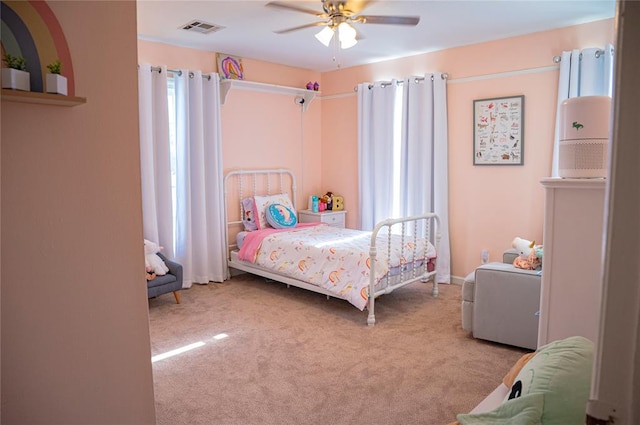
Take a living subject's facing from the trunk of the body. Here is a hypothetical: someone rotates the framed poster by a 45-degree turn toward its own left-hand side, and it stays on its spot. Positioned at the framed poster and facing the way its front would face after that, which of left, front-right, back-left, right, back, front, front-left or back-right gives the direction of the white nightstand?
right

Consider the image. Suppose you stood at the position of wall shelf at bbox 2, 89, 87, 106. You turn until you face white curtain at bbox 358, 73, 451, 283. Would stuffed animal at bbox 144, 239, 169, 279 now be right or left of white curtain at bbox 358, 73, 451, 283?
left

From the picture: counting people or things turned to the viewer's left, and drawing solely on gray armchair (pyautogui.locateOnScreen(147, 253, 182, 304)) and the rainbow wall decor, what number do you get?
0

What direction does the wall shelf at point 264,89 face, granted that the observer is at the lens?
facing the viewer and to the right of the viewer

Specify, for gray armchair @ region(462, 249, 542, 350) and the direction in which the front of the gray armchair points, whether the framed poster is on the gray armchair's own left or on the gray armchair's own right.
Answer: on the gray armchair's own right

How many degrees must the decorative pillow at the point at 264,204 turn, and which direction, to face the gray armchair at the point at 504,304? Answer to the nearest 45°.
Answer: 0° — it already faces it

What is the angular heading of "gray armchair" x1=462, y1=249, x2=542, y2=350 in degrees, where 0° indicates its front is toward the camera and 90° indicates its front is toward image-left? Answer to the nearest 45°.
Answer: approximately 90°

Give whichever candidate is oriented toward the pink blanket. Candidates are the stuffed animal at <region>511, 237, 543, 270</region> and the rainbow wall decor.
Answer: the stuffed animal

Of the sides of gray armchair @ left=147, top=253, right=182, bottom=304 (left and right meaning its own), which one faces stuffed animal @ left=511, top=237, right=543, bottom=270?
front

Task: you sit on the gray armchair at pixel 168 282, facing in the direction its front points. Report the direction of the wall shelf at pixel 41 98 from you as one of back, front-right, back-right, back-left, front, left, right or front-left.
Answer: front-right

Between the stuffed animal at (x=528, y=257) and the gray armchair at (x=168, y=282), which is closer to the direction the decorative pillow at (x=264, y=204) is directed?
the stuffed animal

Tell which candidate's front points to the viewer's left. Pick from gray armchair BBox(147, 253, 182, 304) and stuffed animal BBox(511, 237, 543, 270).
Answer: the stuffed animal
